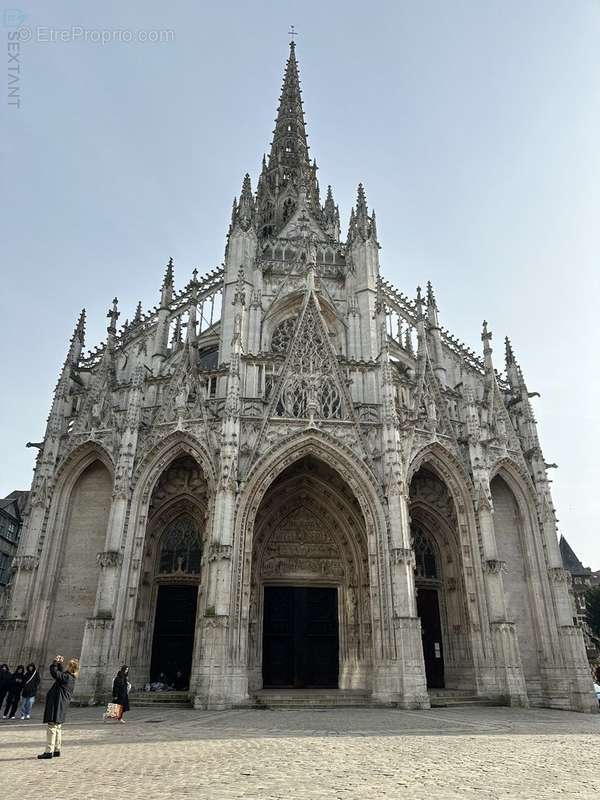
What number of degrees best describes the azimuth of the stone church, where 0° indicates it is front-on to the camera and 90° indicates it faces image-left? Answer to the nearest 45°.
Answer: approximately 0°

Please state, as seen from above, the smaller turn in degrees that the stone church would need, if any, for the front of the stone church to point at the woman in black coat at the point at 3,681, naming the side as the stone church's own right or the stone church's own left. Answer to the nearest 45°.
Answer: approximately 45° to the stone church's own right

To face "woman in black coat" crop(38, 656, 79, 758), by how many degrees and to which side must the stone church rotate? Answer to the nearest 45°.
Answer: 0° — it already faces them
